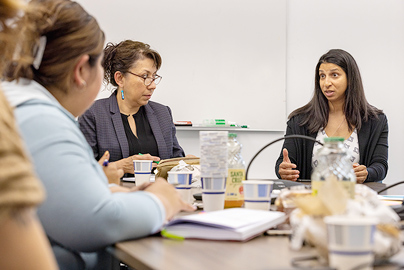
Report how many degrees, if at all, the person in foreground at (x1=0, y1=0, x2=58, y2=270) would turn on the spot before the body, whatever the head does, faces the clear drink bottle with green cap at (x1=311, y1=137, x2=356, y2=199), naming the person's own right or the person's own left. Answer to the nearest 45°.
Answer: approximately 45° to the person's own left

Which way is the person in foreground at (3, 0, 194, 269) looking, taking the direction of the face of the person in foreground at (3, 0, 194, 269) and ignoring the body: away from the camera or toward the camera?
away from the camera

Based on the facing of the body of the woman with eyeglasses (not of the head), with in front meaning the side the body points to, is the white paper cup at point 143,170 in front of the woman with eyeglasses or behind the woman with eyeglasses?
in front

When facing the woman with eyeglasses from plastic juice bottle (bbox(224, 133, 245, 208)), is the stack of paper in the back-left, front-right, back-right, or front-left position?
back-left

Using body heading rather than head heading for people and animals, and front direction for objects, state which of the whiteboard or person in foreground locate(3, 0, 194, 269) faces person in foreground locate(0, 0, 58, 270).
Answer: the whiteboard

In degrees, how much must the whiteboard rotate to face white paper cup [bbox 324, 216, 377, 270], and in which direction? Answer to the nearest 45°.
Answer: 0° — it already faces it

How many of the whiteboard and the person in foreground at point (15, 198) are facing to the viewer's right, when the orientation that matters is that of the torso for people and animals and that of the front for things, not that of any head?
1

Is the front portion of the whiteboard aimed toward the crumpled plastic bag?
yes

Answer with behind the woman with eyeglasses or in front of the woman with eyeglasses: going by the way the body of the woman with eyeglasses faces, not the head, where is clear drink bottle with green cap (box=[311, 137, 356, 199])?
in front

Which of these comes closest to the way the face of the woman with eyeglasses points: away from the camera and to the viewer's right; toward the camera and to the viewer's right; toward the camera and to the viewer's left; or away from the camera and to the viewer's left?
toward the camera and to the viewer's right

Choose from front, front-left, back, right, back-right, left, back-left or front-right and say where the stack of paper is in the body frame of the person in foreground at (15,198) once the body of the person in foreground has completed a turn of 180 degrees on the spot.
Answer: back-right

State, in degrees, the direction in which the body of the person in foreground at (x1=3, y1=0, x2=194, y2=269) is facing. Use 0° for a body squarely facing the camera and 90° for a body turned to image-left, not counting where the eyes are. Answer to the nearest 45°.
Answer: approximately 225°

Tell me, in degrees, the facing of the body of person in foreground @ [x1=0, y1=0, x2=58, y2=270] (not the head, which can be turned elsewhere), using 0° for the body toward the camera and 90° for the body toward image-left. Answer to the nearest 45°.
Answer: approximately 270°

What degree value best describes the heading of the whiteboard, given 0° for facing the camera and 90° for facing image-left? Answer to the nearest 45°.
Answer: approximately 0°

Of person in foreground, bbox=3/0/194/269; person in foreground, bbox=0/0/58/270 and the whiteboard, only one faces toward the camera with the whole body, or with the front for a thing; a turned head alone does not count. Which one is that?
the whiteboard

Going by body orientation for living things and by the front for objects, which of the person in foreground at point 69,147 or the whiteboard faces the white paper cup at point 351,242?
the whiteboard
